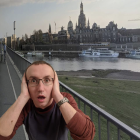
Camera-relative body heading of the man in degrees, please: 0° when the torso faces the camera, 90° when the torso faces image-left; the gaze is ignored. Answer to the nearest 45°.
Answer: approximately 0°

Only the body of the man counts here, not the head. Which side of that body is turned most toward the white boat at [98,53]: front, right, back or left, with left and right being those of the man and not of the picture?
back
